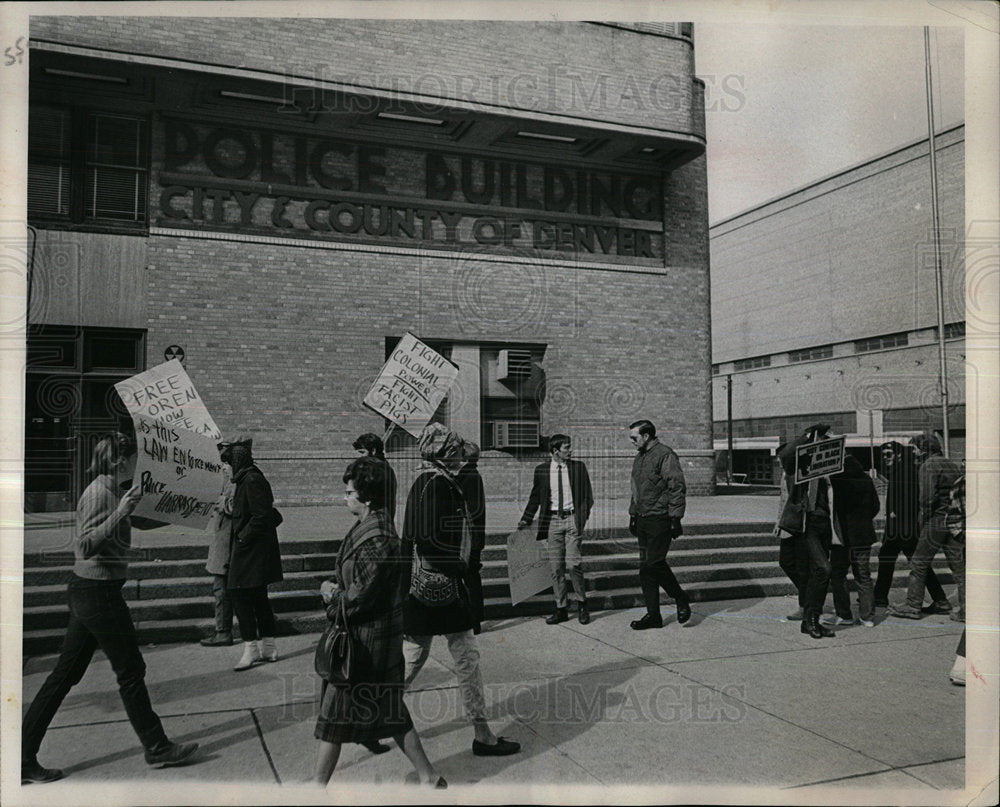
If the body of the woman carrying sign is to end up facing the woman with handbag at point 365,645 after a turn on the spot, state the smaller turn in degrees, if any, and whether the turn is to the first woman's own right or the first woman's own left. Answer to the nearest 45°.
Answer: approximately 45° to the first woman's own right

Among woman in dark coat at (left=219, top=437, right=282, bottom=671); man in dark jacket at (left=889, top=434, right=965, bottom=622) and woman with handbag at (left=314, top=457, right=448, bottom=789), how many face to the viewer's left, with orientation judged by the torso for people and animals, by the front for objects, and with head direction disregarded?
3

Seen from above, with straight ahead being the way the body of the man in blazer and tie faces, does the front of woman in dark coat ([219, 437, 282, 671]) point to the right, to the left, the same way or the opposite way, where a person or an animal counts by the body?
to the right

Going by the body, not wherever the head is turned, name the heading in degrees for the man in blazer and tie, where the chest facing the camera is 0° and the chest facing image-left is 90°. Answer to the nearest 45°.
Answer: approximately 0°

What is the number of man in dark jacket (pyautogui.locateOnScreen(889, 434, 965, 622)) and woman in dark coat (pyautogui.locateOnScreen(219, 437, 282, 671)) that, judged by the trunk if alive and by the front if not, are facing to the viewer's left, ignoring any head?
2

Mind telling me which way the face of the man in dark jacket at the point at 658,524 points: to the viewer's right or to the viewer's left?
to the viewer's left

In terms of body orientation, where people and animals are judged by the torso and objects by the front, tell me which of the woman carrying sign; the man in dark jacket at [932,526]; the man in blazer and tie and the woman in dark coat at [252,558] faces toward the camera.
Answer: the man in blazer and tie

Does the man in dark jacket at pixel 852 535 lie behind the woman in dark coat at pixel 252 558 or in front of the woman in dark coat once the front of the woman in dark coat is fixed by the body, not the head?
behind

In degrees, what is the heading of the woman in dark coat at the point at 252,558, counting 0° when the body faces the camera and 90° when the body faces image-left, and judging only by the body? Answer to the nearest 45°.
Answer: approximately 90°

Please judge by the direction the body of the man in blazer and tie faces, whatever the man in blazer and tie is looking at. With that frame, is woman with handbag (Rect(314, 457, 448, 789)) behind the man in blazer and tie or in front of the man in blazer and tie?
in front

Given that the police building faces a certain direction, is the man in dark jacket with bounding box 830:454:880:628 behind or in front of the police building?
in front
